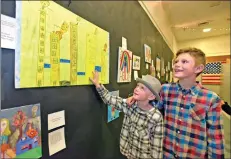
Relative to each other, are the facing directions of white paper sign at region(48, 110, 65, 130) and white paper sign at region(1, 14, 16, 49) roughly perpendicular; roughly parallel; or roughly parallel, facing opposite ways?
roughly parallel

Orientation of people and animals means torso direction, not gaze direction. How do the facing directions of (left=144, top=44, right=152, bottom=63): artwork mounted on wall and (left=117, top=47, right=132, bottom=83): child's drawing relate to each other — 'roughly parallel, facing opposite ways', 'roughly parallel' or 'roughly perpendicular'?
roughly parallel

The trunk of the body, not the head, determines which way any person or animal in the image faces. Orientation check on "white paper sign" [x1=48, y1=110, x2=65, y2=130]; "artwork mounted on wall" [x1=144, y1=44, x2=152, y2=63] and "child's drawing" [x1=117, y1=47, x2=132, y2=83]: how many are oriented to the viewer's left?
0

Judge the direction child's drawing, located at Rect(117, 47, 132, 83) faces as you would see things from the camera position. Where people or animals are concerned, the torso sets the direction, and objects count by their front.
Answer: facing the viewer and to the right of the viewer

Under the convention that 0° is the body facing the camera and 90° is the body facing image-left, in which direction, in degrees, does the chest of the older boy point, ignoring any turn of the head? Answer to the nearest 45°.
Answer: approximately 45°

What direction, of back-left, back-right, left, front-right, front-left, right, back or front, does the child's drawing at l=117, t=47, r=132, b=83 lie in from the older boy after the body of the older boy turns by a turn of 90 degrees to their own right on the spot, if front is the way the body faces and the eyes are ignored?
front

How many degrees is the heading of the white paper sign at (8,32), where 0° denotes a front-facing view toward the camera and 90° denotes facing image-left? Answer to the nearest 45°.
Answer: approximately 315°

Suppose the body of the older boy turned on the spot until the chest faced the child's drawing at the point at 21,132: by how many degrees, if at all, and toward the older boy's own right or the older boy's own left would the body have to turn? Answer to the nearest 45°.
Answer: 0° — they already face it

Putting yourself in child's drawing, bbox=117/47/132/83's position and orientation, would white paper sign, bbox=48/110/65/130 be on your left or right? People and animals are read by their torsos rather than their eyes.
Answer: on your right
